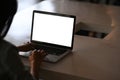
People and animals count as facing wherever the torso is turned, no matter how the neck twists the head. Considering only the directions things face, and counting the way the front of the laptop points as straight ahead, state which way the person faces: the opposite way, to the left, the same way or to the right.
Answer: the opposite way

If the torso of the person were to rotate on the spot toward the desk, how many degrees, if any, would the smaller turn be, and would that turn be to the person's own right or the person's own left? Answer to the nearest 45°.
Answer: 0° — they already face it

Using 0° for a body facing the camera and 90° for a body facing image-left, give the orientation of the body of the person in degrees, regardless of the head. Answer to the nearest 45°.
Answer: approximately 225°

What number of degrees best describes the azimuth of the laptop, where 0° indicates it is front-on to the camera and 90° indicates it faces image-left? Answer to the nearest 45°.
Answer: approximately 45°
